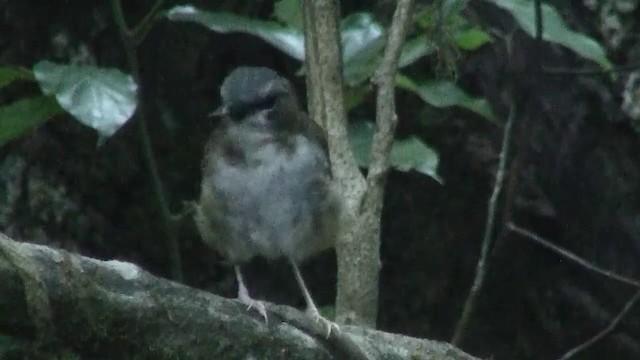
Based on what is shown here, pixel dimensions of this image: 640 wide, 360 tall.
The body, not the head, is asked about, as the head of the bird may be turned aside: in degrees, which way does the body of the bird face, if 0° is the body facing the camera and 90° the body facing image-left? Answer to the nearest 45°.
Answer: approximately 0°

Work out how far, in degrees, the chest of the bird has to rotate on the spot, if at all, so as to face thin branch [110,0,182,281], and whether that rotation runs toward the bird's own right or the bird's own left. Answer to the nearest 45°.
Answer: approximately 135° to the bird's own right

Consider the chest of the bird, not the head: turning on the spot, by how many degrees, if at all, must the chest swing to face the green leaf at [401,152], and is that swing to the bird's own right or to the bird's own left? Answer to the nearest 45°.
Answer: approximately 135° to the bird's own left

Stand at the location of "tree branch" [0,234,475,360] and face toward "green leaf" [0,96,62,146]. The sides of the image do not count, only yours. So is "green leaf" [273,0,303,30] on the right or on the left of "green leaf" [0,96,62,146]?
right

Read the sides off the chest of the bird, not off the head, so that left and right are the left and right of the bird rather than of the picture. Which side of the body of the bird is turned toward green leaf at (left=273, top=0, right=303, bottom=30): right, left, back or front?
back

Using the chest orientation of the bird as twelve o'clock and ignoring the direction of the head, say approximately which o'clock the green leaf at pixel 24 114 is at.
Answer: The green leaf is roughly at 3 o'clock from the bird.

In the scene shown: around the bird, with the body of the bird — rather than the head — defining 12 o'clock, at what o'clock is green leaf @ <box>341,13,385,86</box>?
The green leaf is roughly at 7 o'clock from the bird.

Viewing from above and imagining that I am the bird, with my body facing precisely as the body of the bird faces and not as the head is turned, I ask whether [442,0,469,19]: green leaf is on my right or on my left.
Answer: on my left

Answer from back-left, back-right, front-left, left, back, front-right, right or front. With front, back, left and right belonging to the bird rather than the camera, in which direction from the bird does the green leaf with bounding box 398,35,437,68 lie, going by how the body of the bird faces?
back-left
